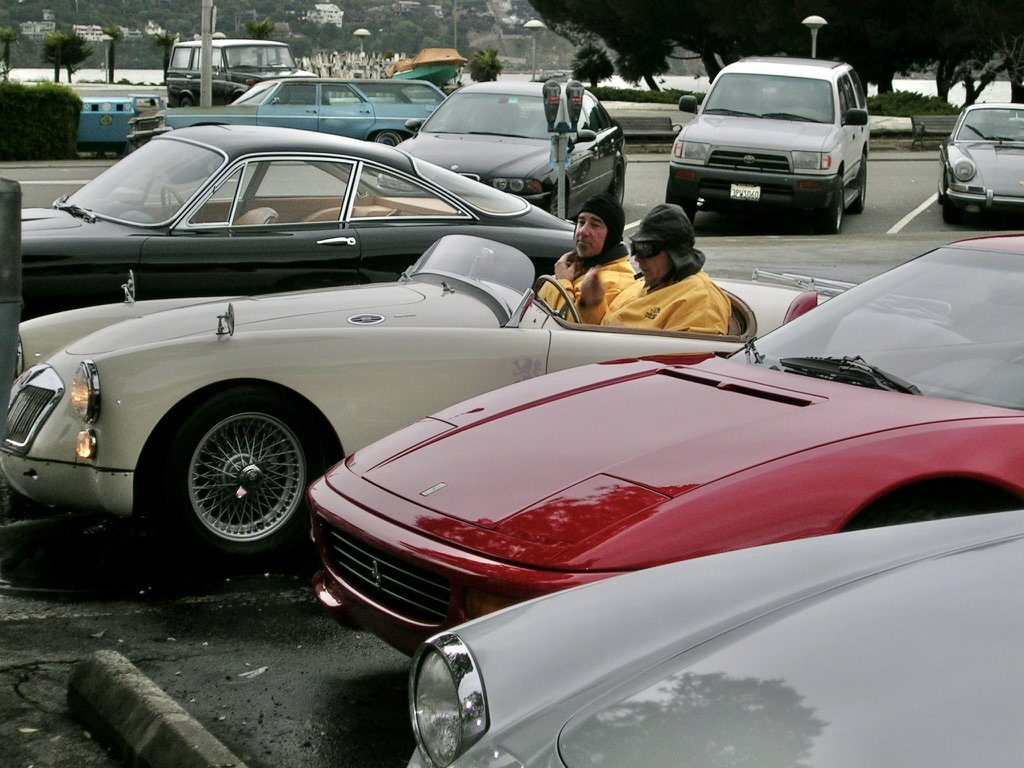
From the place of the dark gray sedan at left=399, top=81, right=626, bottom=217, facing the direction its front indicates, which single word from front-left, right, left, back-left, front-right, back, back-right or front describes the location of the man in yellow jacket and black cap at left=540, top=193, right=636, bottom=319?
front-left

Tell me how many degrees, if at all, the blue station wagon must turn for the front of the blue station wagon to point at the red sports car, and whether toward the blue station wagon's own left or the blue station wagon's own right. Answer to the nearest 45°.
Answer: approximately 90° to the blue station wagon's own left

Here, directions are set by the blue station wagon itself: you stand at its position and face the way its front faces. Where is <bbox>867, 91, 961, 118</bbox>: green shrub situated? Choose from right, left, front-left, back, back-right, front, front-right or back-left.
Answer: back-right

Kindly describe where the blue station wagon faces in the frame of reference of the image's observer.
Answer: facing to the left of the viewer

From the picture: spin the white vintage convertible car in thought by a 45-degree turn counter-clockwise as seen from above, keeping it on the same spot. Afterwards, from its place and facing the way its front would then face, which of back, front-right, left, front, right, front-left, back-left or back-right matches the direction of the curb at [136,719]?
front

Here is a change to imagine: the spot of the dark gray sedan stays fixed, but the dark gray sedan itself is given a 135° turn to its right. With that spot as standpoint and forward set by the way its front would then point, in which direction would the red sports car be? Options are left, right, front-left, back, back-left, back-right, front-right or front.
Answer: back

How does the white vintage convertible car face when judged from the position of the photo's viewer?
facing the viewer and to the left of the viewer

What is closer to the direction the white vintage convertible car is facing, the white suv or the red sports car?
the red sports car

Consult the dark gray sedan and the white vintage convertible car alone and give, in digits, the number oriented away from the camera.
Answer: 0

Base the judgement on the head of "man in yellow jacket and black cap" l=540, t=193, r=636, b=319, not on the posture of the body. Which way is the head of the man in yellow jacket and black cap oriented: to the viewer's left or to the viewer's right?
to the viewer's left

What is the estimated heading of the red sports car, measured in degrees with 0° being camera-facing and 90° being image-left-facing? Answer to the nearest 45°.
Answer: approximately 45°

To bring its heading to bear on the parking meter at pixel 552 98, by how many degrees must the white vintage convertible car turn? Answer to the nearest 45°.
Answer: approximately 135° to its right

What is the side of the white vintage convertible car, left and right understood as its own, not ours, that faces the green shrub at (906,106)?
back
